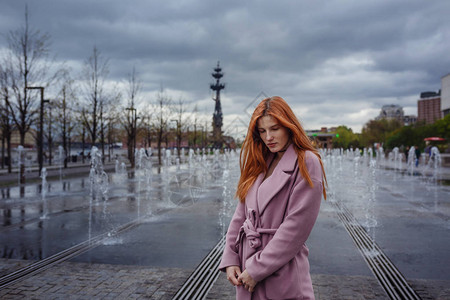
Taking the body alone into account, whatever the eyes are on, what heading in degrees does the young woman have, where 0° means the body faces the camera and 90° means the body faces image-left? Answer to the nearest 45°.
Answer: approximately 45°
